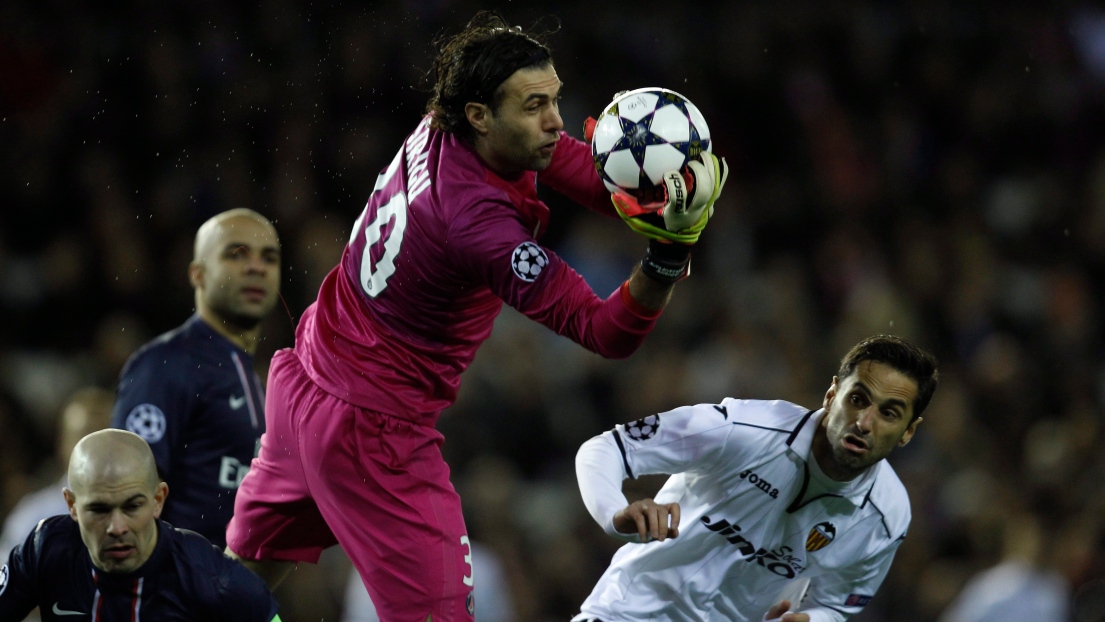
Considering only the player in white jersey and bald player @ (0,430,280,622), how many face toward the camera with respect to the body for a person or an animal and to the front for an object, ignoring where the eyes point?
2

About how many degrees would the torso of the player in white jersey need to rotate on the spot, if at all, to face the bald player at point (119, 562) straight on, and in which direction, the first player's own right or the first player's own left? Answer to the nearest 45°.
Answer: approximately 90° to the first player's own right

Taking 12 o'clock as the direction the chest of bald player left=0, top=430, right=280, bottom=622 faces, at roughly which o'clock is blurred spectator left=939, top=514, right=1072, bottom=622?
The blurred spectator is roughly at 8 o'clock from the bald player.

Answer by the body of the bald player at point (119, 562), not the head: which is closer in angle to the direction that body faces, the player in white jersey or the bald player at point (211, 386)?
the player in white jersey

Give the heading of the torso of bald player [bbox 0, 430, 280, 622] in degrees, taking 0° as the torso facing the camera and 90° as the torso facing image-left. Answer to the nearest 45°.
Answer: approximately 0°

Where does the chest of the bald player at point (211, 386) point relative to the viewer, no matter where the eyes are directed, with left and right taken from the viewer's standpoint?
facing the viewer and to the right of the viewer

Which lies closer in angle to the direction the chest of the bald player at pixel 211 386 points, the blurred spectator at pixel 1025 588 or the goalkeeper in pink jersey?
the goalkeeper in pink jersey
